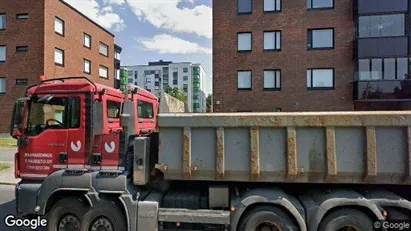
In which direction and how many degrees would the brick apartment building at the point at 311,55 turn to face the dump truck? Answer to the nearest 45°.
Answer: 0° — it already faces it

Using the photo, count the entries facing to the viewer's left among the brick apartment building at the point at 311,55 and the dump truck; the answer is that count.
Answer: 1

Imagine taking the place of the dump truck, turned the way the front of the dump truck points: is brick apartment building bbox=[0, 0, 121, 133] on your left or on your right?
on your right

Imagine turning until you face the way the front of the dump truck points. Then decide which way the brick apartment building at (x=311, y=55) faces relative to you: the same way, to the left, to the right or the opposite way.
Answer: to the left

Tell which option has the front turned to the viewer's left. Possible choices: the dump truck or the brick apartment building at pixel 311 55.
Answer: the dump truck

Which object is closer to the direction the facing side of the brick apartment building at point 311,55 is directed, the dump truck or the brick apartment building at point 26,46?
the dump truck

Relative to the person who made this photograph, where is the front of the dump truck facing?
facing to the left of the viewer

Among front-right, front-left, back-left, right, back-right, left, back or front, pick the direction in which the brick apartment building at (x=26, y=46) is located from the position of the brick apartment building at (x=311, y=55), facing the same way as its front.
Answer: right

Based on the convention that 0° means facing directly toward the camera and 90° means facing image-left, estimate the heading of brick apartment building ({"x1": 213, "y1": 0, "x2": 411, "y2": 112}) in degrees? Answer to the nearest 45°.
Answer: approximately 0°
